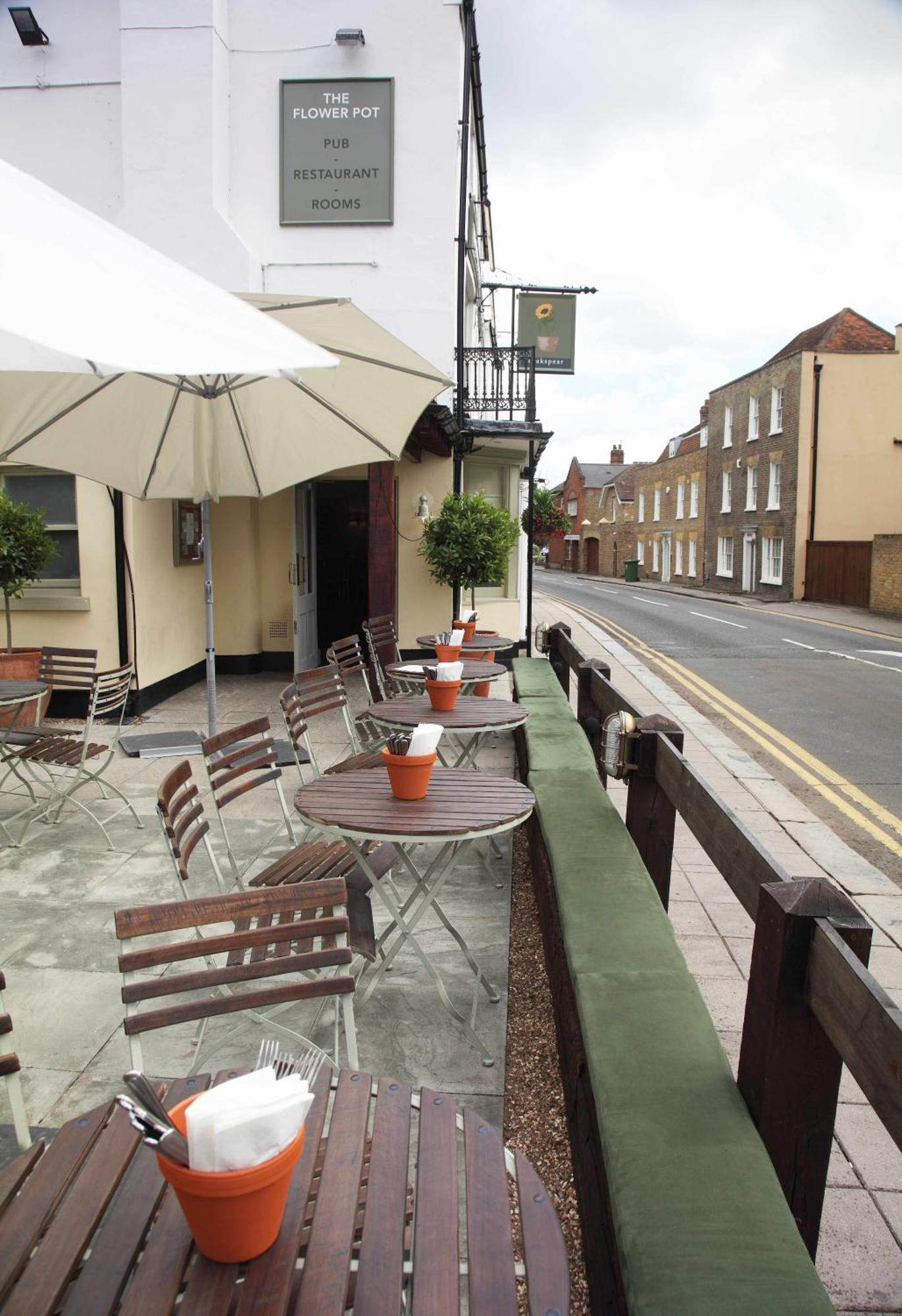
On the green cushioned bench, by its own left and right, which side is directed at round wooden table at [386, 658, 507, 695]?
right

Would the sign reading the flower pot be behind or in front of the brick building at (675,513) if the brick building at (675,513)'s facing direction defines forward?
in front

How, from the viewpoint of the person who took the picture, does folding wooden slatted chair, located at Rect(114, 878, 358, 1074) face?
facing away from the viewer

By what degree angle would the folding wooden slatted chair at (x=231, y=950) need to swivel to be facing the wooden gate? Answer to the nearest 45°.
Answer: approximately 45° to its right

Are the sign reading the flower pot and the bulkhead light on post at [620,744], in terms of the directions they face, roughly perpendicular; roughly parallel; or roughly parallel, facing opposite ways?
roughly perpendicular

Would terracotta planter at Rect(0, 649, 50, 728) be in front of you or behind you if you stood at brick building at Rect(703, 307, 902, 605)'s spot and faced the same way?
in front

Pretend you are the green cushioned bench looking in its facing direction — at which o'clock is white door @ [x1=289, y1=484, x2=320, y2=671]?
The white door is roughly at 2 o'clock from the green cushioned bench.

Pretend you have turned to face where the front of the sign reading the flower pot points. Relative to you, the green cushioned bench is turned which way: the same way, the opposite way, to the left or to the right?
to the right

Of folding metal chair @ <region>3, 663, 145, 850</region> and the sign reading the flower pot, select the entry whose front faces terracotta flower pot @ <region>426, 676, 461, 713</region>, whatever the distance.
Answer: the sign reading the flower pot

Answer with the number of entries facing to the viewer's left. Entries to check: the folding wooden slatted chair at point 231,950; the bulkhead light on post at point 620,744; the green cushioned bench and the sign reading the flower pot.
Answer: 2

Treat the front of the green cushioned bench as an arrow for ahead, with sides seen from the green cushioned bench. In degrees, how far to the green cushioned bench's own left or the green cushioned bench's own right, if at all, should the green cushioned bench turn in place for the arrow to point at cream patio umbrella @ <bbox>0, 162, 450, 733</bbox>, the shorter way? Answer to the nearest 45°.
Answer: approximately 45° to the green cushioned bench's own right

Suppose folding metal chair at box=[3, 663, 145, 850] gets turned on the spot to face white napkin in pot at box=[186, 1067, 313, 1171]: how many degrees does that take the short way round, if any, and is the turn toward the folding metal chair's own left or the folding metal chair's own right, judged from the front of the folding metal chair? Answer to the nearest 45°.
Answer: approximately 135° to the folding metal chair's own left

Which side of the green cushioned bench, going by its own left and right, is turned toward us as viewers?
left

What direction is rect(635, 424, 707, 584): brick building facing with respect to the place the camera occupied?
facing the viewer and to the left of the viewer

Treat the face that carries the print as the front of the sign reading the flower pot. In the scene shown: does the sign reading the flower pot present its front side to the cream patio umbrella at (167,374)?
yes

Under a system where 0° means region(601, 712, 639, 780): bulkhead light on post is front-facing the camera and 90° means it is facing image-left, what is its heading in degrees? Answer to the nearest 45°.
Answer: approximately 90°
